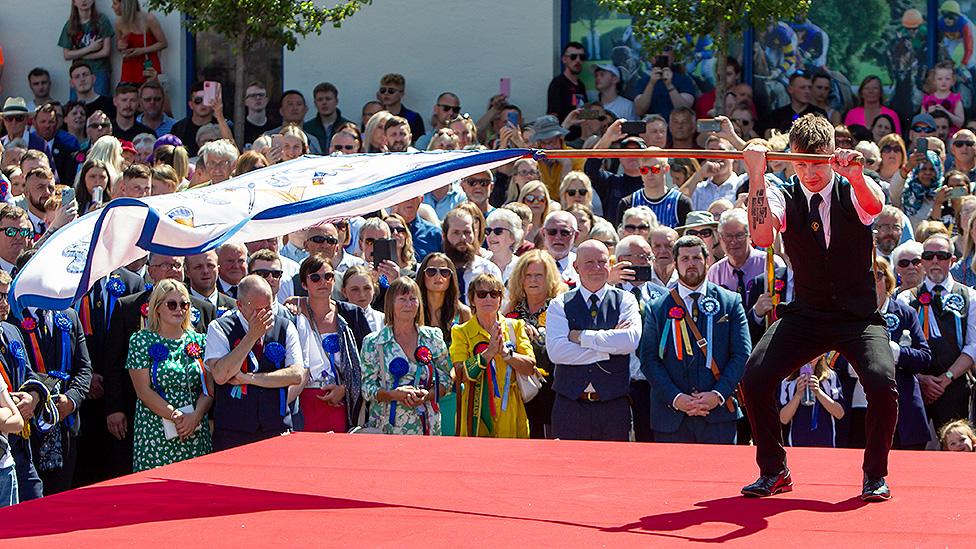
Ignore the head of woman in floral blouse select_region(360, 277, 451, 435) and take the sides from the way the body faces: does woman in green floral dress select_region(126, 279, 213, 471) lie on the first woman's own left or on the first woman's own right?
on the first woman's own right

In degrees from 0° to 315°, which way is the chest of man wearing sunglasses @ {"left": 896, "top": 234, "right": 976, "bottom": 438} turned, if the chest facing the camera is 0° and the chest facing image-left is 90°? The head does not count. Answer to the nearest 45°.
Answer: approximately 0°

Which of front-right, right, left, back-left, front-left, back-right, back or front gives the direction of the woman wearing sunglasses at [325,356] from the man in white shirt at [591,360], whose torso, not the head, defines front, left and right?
right

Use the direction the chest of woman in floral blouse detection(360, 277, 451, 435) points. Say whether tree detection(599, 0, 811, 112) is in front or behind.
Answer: behind

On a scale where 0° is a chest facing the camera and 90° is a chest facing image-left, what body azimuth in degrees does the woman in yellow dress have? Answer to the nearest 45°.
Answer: approximately 0°

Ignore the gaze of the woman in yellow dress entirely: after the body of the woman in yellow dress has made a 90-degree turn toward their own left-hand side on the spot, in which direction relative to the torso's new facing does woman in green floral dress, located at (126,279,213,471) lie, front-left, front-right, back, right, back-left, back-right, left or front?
back

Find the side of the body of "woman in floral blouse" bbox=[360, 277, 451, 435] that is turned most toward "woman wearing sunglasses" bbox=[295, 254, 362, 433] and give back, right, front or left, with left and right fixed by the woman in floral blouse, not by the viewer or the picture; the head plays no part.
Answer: right
